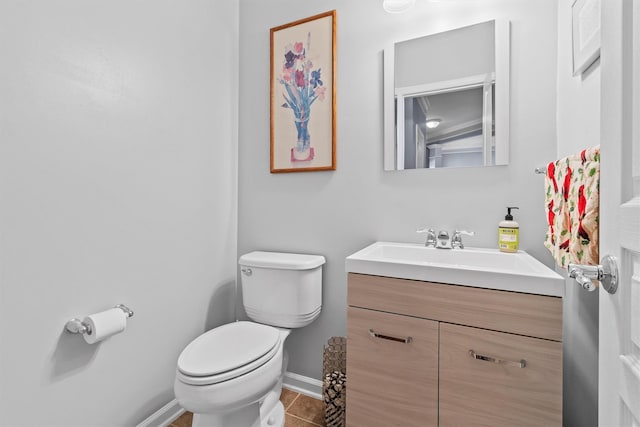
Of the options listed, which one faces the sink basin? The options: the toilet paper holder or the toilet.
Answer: the toilet paper holder

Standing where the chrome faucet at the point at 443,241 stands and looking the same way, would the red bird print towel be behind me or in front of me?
in front

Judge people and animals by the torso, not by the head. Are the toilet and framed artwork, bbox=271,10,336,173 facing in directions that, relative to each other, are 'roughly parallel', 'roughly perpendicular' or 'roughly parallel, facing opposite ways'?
roughly parallel

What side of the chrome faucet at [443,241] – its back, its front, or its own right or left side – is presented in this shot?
front

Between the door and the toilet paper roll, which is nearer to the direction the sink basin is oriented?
the door

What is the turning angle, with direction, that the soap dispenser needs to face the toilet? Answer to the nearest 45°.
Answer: approximately 135° to its right

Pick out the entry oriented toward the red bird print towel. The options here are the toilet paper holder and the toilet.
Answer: the toilet paper holder

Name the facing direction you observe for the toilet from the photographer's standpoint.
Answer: facing the viewer and to the left of the viewer

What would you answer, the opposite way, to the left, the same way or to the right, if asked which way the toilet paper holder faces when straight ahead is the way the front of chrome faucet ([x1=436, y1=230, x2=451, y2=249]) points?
to the left

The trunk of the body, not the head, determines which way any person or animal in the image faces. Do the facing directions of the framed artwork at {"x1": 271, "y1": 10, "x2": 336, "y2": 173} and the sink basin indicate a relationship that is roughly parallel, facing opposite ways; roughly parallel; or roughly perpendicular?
roughly parallel
